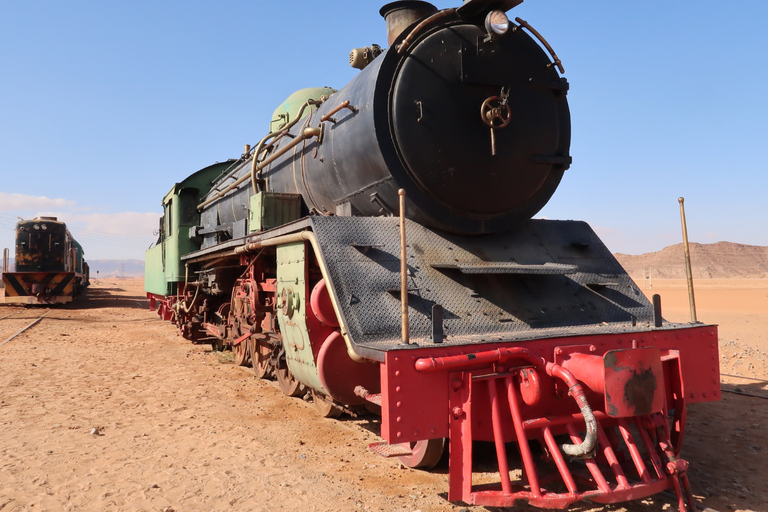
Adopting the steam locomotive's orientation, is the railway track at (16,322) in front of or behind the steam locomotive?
behind

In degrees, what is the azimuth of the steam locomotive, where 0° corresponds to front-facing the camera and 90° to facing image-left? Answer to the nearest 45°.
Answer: approximately 315°
